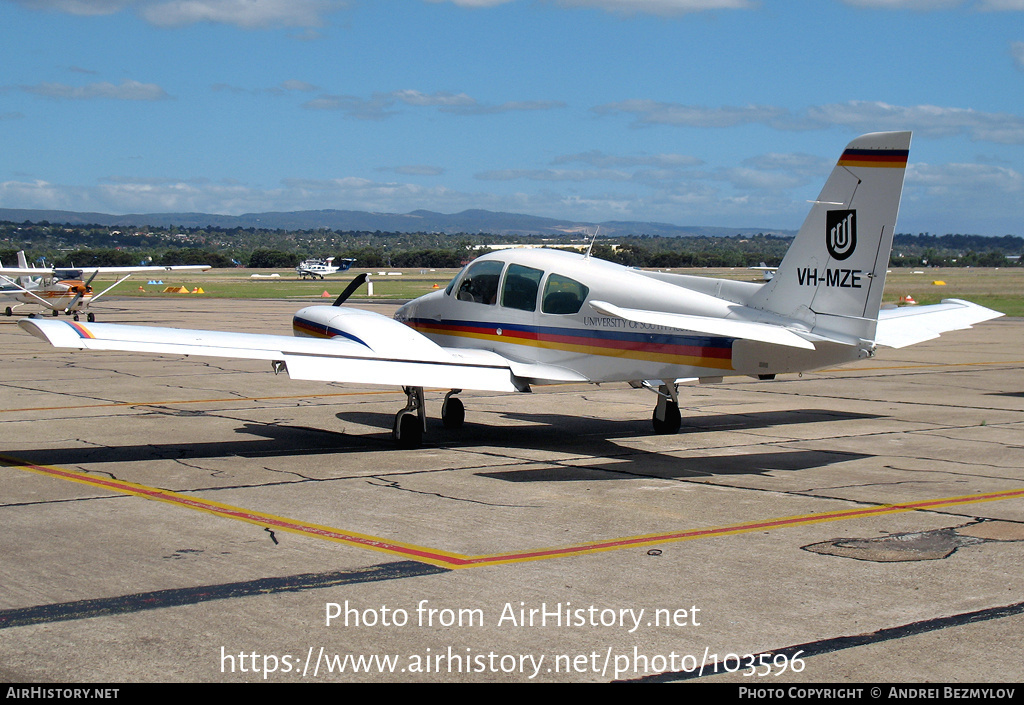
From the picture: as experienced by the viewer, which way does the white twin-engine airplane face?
facing away from the viewer and to the left of the viewer
